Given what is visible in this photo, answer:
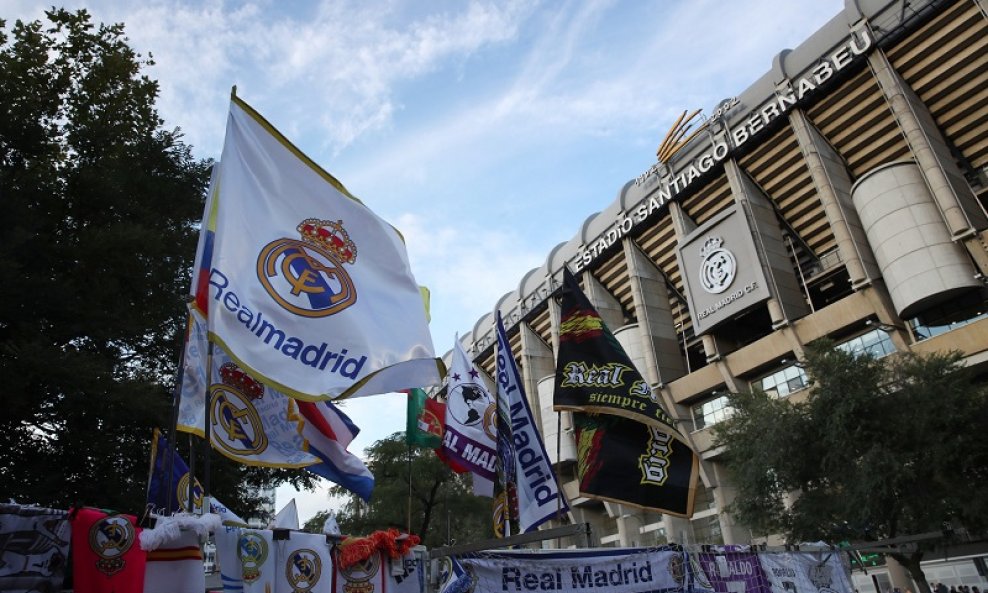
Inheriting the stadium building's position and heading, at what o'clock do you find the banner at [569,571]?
The banner is roughly at 11 o'clock from the stadium building.

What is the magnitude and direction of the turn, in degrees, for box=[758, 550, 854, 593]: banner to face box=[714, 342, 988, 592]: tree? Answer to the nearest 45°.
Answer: approximately 180°

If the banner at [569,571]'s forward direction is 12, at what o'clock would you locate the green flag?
The green flag is roughly at 5 o'clock from the banner.

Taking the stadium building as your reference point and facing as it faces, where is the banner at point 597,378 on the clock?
The banner is roughly at 11 o'clock from the stadium building.

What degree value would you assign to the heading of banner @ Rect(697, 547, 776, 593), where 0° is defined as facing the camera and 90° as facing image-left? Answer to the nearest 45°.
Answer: approximately 0°

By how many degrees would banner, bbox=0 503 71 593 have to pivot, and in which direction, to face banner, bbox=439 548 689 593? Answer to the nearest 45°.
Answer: approximately 90° to its left

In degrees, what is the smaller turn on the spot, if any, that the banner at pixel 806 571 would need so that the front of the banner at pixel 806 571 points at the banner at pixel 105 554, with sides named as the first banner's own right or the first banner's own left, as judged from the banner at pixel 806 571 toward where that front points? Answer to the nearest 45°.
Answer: approximately 45° to the first banner's own right

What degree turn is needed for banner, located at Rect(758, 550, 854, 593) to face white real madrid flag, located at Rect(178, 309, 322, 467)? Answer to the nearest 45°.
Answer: approximately 45° to its right

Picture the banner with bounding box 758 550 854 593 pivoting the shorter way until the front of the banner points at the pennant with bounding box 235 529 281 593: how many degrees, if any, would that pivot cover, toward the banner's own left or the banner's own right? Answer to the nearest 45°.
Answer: approximately 45° to the banner's own right
